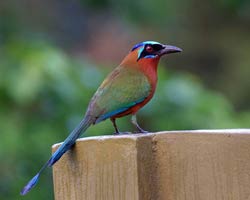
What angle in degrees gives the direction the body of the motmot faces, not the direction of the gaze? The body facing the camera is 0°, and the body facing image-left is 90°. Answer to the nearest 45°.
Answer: approximately 270°
